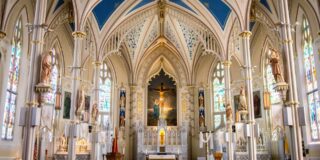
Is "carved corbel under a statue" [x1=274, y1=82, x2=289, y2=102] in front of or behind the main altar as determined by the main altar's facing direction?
in front

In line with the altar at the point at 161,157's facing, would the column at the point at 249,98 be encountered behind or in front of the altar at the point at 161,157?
in front

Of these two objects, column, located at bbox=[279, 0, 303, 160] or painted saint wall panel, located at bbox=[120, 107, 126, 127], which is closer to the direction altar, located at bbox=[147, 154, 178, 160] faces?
the column

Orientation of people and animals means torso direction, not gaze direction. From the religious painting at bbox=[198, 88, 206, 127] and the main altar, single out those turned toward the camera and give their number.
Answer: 2

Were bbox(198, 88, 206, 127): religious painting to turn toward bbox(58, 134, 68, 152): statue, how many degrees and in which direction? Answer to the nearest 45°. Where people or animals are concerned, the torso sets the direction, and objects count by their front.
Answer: approximately 45° to its right

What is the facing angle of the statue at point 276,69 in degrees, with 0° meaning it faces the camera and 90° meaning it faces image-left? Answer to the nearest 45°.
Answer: approximately 45°

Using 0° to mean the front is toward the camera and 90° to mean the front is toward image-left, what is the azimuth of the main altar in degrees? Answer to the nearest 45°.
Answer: approximately 0°

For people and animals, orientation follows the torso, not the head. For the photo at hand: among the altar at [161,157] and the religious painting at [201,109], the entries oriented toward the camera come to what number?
2

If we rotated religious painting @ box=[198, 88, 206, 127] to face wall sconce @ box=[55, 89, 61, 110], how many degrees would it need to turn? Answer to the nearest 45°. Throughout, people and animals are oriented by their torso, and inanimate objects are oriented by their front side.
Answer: approximately 45° to its right

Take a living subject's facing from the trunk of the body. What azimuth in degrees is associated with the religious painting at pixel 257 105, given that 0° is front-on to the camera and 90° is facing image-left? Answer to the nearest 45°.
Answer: approximately 45°
